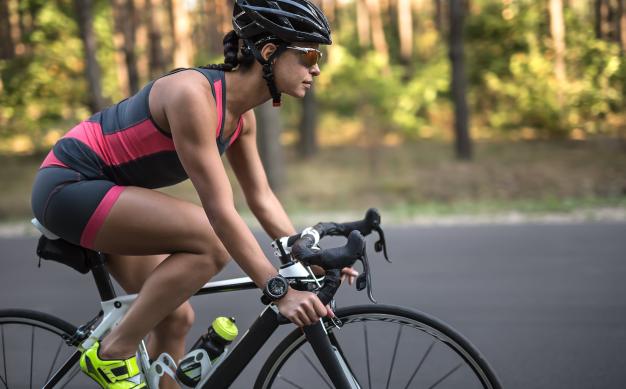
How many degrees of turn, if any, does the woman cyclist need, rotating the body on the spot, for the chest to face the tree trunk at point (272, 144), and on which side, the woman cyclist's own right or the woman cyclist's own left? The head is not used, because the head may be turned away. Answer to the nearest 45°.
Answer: approximately 90° to the woman cyclist's own left

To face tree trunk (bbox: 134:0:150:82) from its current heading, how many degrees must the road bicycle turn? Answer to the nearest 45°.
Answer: approximately 90° to its left

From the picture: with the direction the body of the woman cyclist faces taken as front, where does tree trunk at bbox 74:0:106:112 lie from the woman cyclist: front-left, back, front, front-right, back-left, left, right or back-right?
left

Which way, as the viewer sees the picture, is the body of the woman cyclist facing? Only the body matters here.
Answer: to the viewer's right

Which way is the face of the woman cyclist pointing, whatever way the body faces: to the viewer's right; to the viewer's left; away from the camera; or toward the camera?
to the viewer's right

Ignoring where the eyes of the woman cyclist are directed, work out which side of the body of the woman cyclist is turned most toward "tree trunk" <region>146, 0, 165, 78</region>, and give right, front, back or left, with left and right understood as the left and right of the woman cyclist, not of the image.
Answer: left

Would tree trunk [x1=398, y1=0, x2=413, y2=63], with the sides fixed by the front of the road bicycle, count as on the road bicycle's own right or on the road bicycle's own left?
on the road bicycle's own left

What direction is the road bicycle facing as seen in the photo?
to the viewer's right

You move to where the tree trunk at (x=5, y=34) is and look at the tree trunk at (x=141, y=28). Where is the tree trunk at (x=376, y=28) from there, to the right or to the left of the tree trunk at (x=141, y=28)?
right
